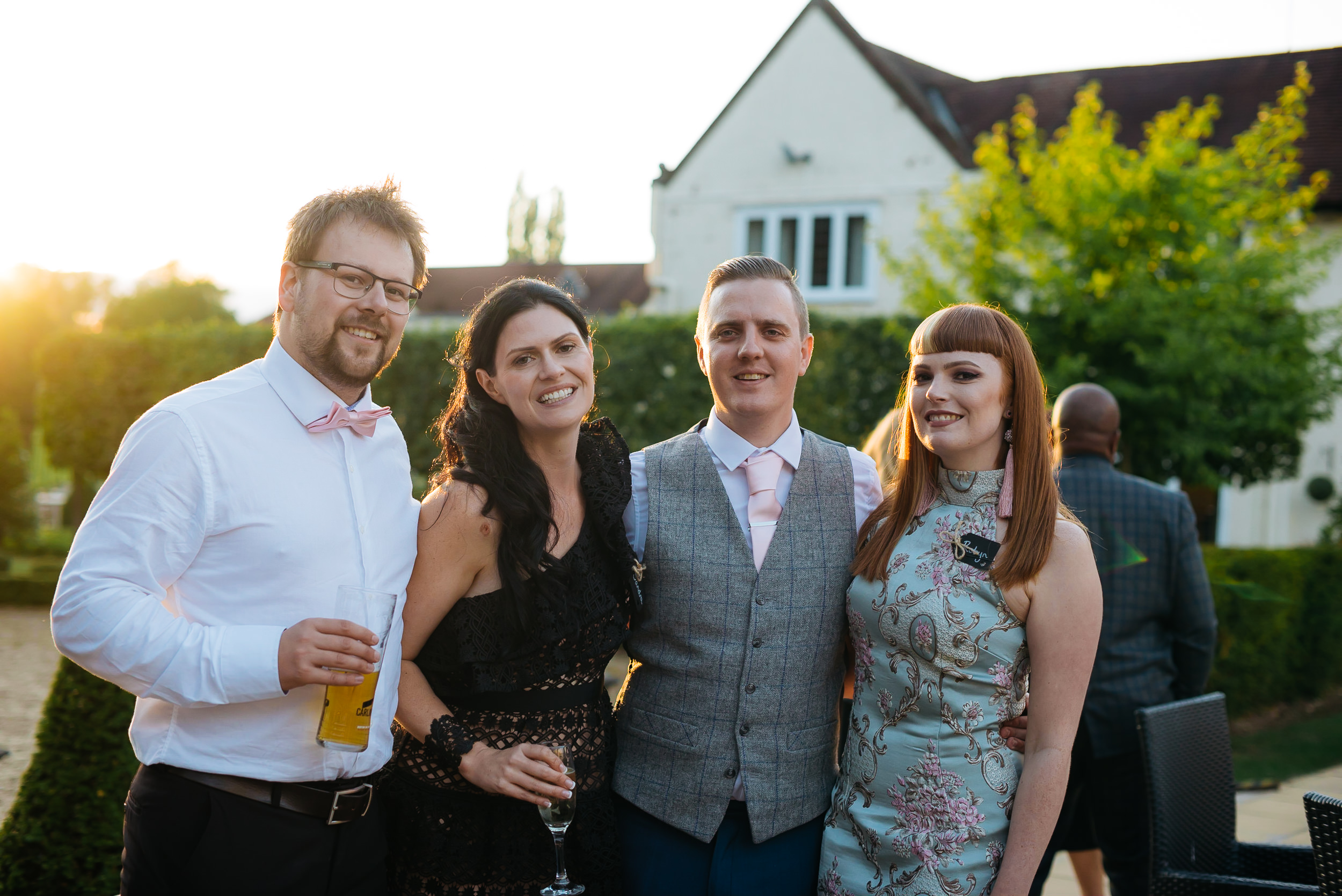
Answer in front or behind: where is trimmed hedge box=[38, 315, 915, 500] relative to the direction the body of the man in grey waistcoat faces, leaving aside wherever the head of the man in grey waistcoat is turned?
behind

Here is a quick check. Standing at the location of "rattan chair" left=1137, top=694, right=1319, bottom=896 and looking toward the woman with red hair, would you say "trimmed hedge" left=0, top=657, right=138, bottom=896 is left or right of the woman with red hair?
right

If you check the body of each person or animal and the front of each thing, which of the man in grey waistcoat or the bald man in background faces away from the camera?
the bald man in background

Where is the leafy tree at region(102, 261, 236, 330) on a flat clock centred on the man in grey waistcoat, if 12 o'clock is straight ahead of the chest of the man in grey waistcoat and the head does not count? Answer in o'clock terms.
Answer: The leafy tree is roughly at 5 o'clock from the man in grey waistcoat.

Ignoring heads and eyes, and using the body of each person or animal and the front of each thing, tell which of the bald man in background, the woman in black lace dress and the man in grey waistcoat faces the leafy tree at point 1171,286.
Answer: the bald man in background

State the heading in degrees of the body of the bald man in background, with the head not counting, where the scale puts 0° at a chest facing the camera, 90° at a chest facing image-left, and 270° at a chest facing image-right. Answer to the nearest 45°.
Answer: approximately 180°

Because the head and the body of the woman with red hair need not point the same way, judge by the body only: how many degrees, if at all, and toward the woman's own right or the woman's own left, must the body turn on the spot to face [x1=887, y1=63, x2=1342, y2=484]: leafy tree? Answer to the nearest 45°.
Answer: approximately 135° to the woman's own right

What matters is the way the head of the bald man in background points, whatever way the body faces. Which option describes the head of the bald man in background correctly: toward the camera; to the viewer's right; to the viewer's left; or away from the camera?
away from the camera

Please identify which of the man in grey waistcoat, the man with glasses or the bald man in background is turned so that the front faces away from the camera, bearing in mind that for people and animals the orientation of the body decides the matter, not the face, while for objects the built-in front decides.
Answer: the bald man in background

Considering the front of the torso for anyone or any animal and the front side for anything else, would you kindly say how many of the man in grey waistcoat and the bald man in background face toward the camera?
1

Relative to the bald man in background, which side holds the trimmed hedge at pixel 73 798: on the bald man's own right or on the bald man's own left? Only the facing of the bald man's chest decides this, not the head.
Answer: on the bald man's own left

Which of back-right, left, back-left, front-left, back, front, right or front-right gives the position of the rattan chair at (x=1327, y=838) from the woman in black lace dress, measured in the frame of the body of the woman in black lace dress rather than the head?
front-left

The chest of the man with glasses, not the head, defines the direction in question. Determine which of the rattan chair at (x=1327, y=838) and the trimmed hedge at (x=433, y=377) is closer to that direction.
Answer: the rattan chair

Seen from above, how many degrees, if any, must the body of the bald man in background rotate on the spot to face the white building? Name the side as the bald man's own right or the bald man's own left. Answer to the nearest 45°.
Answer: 0° — they already face it
